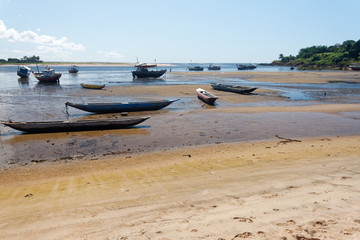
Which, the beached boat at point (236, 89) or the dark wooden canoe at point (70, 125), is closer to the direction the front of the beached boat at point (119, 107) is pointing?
the beached boat

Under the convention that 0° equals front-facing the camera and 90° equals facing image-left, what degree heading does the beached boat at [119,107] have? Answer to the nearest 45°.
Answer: approximately 270°

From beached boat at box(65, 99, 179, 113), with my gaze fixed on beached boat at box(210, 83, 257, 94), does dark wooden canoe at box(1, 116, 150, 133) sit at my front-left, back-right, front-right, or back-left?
back-right
